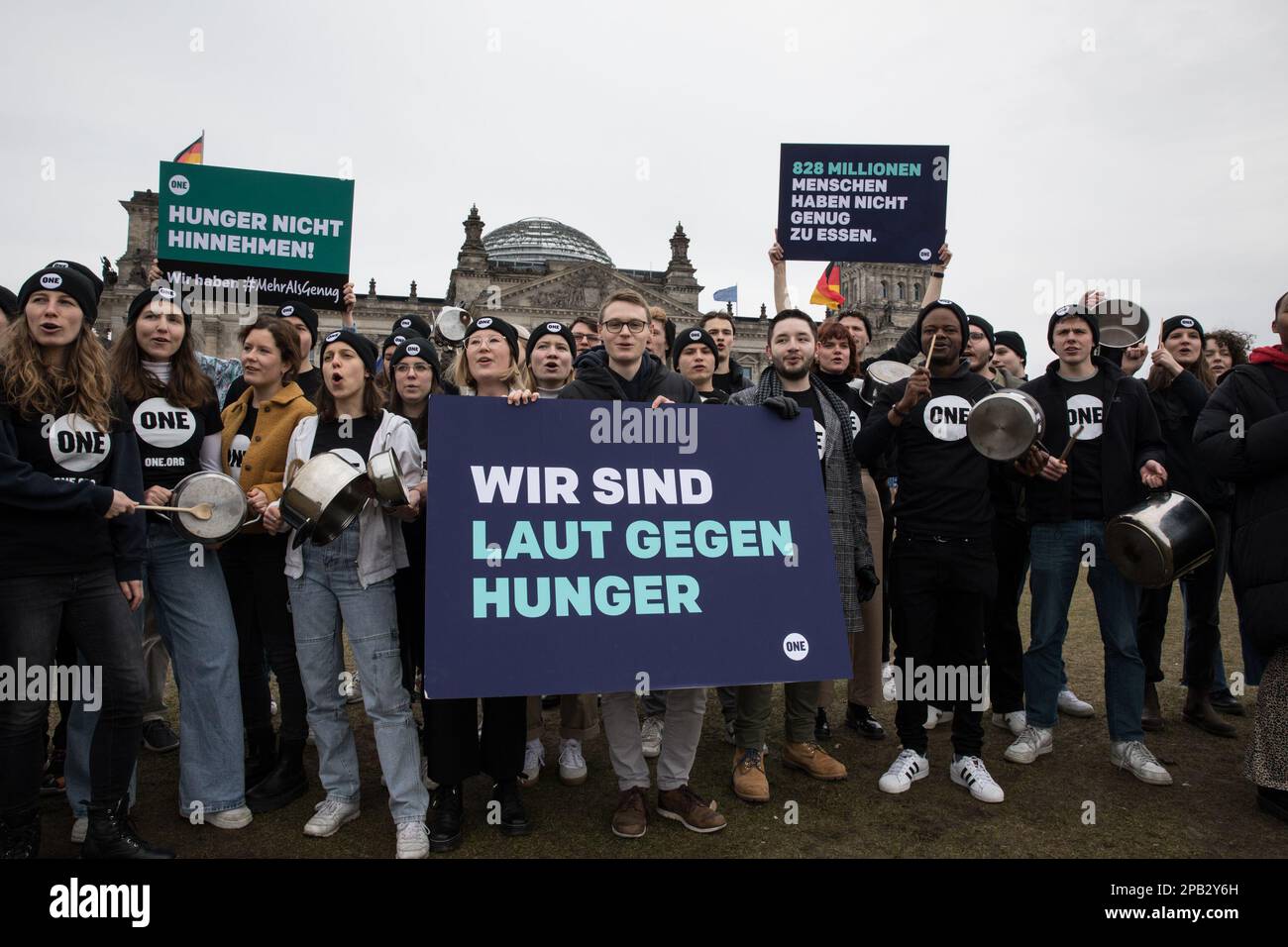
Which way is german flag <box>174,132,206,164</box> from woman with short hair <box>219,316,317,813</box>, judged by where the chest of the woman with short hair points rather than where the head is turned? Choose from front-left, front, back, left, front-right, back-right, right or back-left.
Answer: back-right

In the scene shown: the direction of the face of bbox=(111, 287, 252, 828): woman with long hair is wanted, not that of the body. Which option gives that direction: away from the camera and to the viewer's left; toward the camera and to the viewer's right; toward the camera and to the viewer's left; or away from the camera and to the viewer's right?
toward the camera and to the viewer's right

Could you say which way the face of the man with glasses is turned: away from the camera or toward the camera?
toward the camera

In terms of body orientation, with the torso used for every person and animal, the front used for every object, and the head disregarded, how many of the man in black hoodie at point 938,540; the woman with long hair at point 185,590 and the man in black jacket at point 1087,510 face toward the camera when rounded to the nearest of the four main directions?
3

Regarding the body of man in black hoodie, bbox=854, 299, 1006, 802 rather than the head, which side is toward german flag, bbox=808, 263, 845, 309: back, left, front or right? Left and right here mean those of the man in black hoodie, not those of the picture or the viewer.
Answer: back

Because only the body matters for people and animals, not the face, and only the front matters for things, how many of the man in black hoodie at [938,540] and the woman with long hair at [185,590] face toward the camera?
2

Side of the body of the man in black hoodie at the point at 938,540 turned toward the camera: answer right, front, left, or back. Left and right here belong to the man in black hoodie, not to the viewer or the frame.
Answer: front

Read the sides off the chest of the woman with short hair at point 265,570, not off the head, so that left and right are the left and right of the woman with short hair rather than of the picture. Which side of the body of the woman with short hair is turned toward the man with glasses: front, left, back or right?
left

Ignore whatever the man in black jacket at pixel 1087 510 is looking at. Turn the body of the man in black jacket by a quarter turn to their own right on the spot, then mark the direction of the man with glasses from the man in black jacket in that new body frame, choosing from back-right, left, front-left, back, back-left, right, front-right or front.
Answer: front-left

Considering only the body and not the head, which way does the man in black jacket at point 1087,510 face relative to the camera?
toward the camera

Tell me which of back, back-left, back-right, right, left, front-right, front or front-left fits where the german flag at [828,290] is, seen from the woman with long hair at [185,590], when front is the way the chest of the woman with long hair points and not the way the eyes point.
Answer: back-left

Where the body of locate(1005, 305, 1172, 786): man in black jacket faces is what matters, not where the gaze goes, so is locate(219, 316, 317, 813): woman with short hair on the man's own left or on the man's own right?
on the man's own right

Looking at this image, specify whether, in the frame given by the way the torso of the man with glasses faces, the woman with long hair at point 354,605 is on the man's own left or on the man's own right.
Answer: on the man's own right

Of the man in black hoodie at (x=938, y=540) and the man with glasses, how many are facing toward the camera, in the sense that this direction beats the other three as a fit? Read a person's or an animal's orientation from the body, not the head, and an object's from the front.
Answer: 2

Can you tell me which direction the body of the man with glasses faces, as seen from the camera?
toward the camera

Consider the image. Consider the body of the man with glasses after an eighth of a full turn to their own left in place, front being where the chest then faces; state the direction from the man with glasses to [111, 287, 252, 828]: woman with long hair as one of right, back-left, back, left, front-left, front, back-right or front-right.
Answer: back-right
